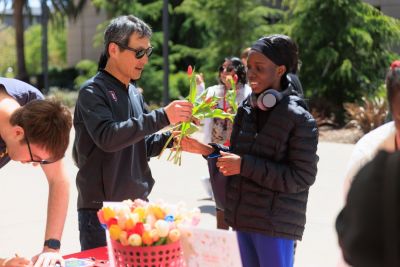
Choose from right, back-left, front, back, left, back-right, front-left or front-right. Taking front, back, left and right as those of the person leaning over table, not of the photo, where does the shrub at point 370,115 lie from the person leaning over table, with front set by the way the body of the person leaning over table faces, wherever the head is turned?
left

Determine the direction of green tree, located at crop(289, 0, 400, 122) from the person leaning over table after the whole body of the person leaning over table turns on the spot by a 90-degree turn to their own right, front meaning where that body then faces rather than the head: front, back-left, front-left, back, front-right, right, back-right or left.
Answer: back

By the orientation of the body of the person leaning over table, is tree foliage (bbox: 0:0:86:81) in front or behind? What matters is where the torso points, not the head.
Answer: behind

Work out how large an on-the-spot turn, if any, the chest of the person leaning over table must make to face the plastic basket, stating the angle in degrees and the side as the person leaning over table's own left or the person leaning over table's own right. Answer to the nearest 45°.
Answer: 0° — they already face it

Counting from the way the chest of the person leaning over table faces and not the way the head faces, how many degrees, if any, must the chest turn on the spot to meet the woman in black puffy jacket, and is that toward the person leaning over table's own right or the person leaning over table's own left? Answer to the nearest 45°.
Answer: approximately 45° to the person leaning over table's own left

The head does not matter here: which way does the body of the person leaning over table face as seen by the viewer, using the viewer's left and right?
facing the viewer and to the right of the viewer

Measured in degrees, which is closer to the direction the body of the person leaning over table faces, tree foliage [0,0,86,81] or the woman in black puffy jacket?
the woman in black puffy jacket

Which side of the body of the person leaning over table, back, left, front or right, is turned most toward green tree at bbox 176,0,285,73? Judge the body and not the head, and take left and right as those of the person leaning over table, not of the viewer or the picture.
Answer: left

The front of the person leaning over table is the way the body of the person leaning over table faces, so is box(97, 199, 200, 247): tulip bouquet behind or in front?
in front
